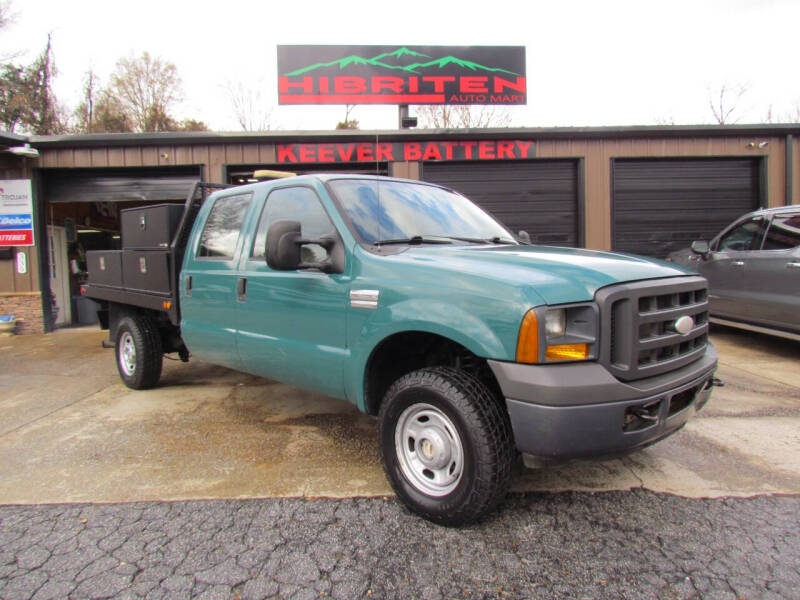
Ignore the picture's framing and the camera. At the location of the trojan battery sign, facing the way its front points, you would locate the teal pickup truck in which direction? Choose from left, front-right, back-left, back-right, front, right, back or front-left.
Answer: front

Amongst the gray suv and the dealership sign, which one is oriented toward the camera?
the dealership sign

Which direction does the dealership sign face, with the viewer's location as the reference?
facing the viewer

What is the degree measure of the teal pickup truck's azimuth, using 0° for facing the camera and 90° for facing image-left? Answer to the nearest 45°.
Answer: approximately 315°

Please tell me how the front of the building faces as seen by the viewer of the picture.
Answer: facing the viewer

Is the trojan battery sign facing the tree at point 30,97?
no

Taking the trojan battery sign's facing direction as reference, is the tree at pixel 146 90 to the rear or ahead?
to the rear

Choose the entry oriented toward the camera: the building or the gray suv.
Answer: the building

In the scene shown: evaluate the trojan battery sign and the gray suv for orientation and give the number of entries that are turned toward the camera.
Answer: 1

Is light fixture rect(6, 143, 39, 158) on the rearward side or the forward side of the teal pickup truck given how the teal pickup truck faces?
on the rearward side

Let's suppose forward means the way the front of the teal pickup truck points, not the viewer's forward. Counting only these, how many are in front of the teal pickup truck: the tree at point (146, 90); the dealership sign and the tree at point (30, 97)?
0

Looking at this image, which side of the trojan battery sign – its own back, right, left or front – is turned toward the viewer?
front

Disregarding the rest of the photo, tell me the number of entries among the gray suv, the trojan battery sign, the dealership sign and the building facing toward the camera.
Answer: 3
